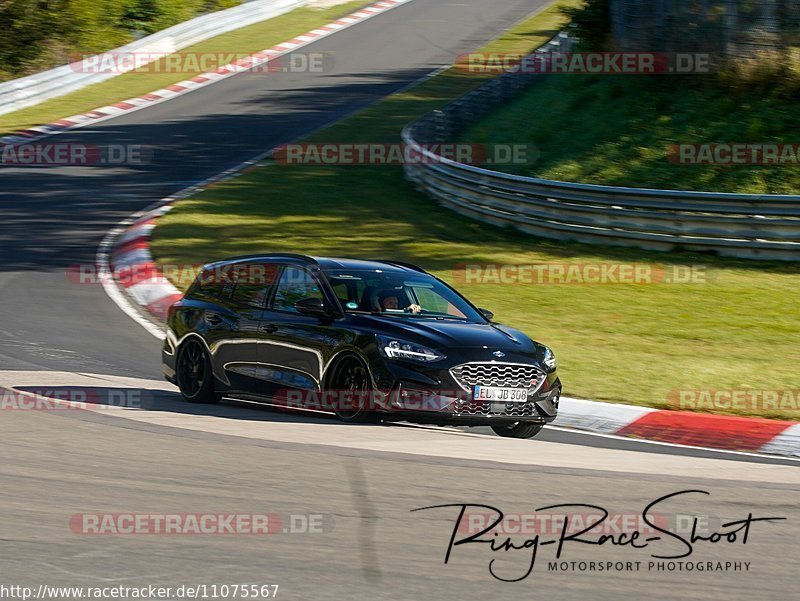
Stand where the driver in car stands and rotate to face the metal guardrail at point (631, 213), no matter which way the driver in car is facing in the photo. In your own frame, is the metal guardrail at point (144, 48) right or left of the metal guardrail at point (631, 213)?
left

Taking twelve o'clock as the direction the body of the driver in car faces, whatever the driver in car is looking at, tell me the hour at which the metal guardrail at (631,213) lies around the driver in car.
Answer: The metal guardrail is roughly at 8 o'clock from the driver in car.

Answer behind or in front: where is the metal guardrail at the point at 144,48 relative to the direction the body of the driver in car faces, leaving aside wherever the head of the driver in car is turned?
behind

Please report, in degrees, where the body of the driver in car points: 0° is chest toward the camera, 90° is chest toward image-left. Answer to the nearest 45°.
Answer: approximately 315°
